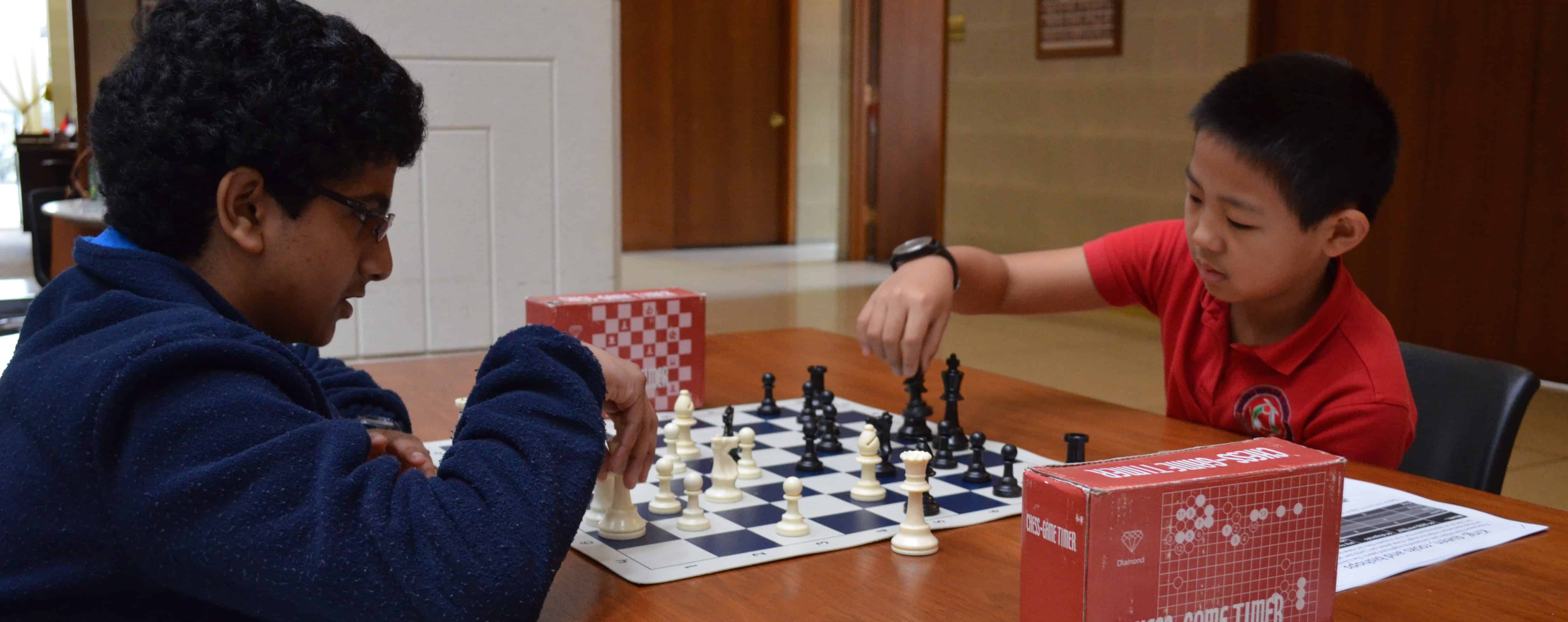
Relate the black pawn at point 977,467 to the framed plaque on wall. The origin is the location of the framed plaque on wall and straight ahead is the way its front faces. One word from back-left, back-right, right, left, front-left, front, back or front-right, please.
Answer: front

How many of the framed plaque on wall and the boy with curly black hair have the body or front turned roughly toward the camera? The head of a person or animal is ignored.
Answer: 1

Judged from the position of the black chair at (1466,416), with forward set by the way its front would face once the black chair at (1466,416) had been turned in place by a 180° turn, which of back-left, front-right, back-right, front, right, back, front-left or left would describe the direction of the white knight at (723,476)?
back

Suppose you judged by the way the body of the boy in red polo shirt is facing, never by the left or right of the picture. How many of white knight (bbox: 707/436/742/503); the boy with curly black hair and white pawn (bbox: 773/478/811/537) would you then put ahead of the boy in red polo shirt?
3

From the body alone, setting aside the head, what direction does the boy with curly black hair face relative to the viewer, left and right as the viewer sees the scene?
facing to the right of the viewer

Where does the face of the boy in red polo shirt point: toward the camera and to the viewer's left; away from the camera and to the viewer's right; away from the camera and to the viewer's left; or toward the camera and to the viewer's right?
toward the camera and to the viewer's left

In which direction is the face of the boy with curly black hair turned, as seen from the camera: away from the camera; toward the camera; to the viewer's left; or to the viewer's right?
to the viewer's right

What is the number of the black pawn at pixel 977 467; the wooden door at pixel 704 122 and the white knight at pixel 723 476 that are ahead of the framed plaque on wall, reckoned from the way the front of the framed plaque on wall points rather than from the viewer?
2

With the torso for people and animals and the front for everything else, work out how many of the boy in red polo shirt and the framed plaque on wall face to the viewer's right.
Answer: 0

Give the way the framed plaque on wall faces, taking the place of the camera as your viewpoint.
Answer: facing the viewer

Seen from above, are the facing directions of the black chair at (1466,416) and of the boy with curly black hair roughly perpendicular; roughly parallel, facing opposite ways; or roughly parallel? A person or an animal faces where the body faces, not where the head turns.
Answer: roughly parallel, facing opposite ways

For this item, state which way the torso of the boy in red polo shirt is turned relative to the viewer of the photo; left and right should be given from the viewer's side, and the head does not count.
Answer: facing the viewer and to the left of the viewer

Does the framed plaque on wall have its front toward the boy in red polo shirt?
yes
